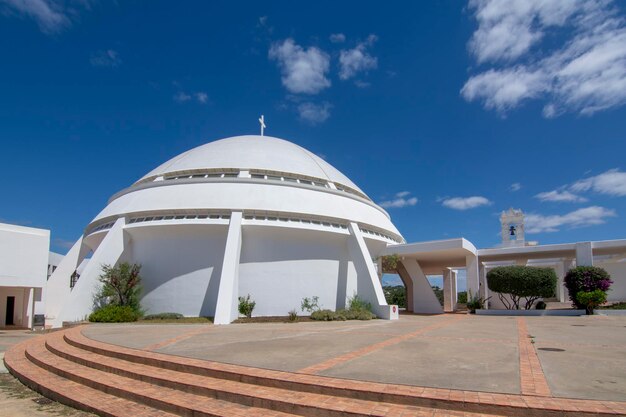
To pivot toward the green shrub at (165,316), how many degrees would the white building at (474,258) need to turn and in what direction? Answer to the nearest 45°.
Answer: approximately 45° to its right

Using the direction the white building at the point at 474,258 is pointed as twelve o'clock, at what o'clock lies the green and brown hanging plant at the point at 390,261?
The green and brown hanging plant is roughly at 2 o'clock from the white building.

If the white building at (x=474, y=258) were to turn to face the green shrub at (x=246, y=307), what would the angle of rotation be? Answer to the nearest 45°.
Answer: approximately 45° to its right

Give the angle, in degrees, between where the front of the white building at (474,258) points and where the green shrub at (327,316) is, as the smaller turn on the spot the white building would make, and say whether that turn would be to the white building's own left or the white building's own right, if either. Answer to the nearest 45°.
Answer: approximately 45° to the white building's own right

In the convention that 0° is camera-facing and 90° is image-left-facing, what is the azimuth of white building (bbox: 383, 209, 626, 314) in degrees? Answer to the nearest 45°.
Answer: approximately 0°

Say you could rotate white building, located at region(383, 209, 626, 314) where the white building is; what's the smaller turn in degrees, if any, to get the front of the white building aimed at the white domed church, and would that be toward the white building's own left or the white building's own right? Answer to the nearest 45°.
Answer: approximately 45° to the white building's own right

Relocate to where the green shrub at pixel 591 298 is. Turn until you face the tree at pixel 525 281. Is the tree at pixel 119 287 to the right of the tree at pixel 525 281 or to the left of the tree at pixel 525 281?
left
